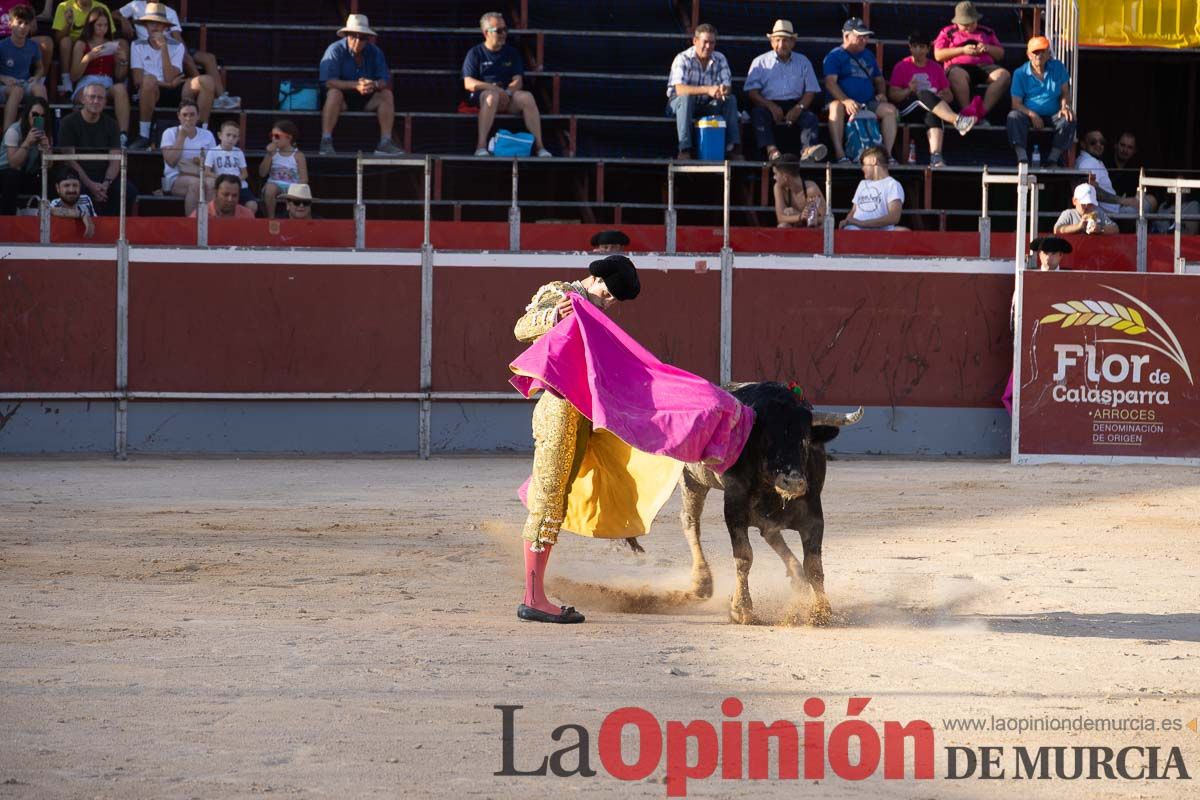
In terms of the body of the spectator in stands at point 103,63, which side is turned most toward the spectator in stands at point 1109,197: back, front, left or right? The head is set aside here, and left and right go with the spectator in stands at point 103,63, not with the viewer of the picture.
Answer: left

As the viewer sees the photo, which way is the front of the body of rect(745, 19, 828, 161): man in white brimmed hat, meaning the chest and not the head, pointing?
toward the camera

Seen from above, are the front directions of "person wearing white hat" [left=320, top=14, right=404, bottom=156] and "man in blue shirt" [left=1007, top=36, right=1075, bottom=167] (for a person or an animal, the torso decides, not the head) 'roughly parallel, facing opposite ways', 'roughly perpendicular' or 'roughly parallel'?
roughly parallel

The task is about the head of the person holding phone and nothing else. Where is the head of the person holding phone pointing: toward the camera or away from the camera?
toward the camera

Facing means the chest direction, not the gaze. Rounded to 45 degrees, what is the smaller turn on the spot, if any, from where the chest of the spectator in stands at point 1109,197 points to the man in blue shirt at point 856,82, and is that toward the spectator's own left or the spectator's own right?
approximately 135° to the spectator's own right

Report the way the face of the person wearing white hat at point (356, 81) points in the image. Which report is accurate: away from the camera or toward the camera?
toward the camera

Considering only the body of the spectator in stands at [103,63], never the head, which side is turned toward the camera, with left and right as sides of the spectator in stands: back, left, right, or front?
front

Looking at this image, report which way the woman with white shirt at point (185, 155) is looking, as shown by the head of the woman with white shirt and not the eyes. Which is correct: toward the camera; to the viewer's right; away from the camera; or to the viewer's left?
toward the camera

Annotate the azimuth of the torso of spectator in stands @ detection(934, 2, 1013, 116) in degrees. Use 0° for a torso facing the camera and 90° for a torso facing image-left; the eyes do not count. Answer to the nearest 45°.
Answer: approximately 0°

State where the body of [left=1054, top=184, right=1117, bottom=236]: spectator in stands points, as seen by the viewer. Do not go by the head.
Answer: toward the camera

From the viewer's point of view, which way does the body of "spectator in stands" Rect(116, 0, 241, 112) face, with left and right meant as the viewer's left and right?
facing the viewer and to the right of the viewer

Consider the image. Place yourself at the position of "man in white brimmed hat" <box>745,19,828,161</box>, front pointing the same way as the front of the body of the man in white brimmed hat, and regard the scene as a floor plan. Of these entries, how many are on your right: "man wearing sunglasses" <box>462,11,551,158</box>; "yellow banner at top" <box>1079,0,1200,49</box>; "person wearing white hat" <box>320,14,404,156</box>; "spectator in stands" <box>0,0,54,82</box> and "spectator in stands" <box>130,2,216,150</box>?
4

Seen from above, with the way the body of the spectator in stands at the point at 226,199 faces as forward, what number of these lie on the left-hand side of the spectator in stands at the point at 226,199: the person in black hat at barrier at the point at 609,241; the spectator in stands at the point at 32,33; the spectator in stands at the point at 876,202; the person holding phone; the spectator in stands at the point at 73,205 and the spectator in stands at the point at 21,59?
2

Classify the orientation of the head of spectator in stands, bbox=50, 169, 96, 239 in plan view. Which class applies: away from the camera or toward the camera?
toward the camera

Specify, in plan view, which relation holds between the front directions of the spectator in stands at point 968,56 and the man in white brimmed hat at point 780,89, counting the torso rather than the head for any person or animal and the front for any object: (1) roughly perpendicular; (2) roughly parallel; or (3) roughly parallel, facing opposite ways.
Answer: roughly parallel

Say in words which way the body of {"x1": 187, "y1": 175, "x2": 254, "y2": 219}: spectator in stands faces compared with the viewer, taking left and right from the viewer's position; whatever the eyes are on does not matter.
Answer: facing the viewer

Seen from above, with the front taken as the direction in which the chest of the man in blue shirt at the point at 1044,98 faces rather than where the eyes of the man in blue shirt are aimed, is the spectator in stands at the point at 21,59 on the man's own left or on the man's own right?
on the man's own right

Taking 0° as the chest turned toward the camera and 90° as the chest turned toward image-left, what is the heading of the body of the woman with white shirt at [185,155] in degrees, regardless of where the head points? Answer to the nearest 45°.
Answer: approximately 0°
